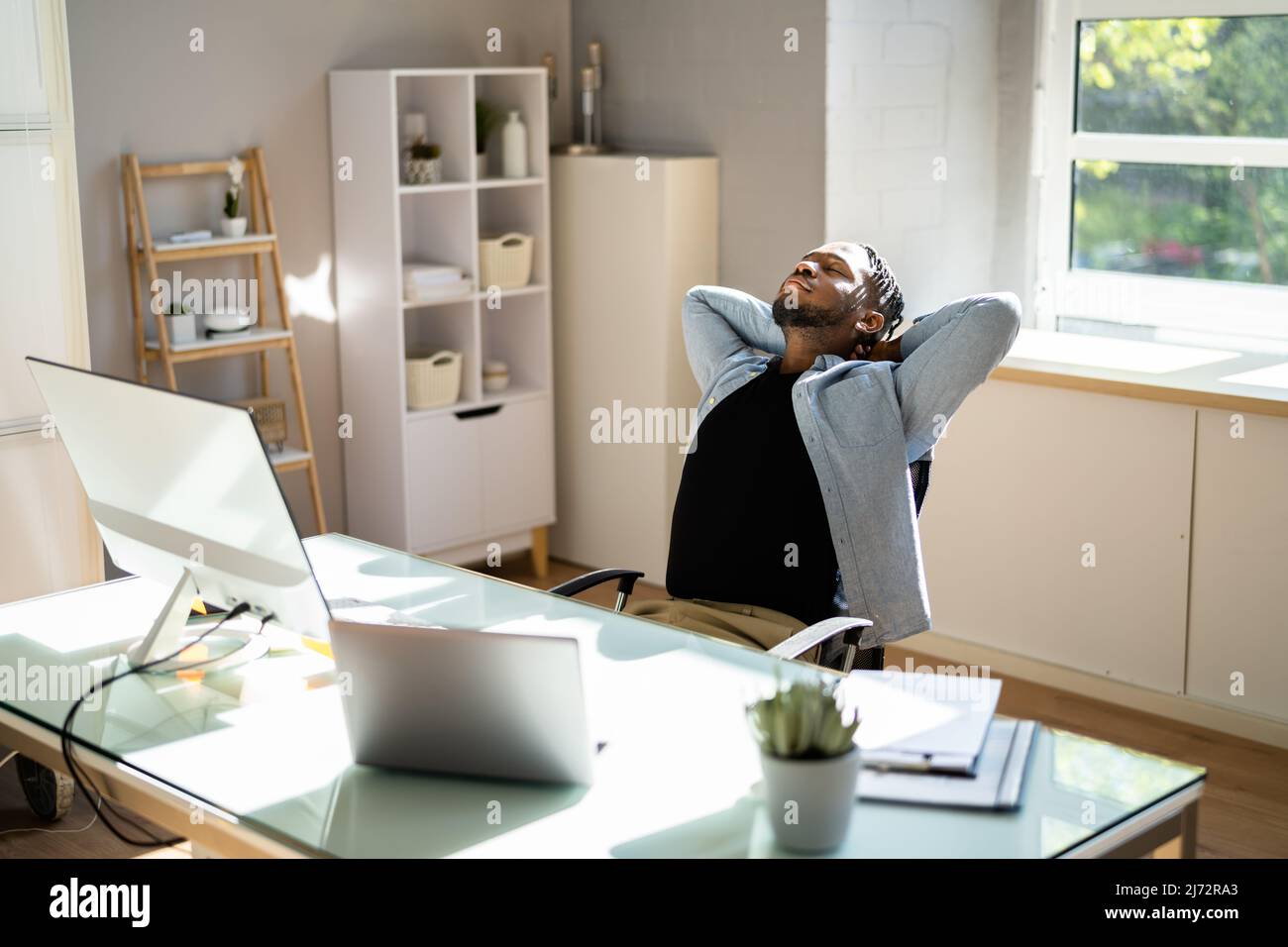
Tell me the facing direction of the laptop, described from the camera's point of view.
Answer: facing away from the viewer

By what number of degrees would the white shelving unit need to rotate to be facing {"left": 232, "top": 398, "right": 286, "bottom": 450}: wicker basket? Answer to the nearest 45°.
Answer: approximately 90° to its right

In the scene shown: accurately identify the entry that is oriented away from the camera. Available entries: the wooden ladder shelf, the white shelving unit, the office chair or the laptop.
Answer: the laptop

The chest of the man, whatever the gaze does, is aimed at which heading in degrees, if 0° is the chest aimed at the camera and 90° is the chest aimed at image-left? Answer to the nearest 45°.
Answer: approximately 45°

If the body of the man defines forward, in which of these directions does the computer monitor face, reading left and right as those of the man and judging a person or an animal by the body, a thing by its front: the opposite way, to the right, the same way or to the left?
the opposite way

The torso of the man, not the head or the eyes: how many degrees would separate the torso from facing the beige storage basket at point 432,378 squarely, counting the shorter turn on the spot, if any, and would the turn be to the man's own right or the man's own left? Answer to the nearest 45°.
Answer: approximately 90° to the man's own right

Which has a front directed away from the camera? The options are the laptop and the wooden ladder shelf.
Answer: the laptop

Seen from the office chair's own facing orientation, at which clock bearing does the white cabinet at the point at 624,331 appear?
The white cabinet is roughly at 4 o'clock from the office chair.

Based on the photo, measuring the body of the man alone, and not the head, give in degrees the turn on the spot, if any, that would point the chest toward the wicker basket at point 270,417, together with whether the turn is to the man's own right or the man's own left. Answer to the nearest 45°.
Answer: approximately 90° to the man's own right

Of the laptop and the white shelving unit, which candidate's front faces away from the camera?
the laptop

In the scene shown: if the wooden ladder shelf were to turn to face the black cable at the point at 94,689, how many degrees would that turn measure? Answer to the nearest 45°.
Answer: approximately 45° to its right
